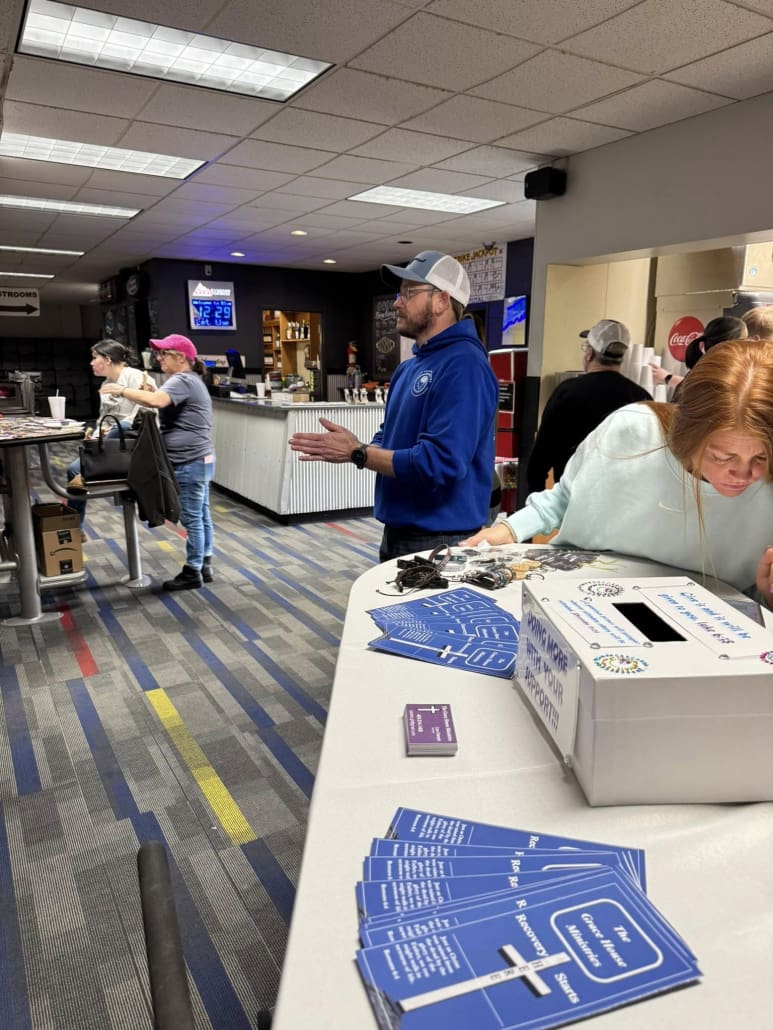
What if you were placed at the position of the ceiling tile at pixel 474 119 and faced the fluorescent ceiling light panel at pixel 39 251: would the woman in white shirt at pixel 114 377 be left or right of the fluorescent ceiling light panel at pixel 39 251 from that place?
left

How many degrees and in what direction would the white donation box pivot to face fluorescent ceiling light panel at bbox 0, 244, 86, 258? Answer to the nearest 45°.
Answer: approximately 45° to its right

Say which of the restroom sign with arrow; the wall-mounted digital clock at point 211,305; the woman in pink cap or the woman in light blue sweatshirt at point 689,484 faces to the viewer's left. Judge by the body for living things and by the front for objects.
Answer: the woman in pink cap

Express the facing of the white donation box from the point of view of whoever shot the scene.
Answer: facing to the left of the viewer

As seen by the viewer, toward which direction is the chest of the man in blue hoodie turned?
to the viewer's left

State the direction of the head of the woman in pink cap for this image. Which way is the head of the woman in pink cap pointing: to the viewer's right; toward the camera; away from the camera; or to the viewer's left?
to the viewer's left

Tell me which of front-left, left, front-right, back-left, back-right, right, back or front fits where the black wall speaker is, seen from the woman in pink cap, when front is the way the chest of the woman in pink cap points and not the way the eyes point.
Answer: back

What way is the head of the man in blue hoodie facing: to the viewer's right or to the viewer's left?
to the viewer's left

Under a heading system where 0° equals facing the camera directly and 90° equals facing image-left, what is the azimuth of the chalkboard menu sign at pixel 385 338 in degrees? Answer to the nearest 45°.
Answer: approximately 0°

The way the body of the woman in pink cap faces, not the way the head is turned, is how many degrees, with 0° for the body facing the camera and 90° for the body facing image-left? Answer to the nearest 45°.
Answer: approximately 90°
